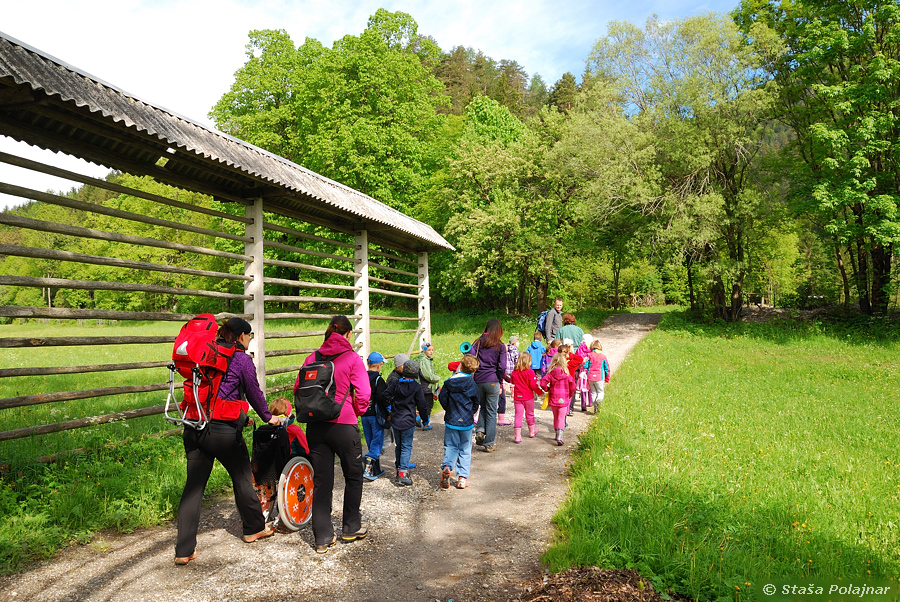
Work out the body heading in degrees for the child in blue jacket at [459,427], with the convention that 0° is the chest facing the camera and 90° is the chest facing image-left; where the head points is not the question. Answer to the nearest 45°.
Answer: approximately 180°

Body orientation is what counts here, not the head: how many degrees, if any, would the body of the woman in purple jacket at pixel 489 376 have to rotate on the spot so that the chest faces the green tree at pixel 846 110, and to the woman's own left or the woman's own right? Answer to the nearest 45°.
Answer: approximately 45° to the woman's own right

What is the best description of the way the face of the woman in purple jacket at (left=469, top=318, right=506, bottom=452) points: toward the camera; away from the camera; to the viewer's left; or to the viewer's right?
away from the camera

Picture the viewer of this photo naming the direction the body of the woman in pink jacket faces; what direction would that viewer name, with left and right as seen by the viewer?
facing away from the viewer and to the right of the viewer

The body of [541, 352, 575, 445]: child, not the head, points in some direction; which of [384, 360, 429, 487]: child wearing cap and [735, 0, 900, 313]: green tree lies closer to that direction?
the green tree

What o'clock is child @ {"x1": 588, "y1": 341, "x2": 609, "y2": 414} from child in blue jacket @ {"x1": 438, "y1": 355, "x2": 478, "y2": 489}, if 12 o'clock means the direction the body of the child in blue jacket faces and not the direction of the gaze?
The child is roughly at 1 o'clock from the child in blue jacket.

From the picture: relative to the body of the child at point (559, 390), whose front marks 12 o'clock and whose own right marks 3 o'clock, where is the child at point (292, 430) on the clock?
the child at point (292, 430) is roughly at 7 o'clock from the child at point (559, 390).

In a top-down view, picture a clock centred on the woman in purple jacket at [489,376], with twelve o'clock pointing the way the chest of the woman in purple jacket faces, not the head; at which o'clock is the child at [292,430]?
The child is roughly at 7 o'clock from the woman in purple jacket.

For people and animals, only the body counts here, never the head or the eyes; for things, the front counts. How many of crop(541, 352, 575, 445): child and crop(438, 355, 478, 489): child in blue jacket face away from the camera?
2

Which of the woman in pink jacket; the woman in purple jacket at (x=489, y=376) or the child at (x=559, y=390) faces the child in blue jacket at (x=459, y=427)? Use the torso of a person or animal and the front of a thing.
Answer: the woman in pink jacket

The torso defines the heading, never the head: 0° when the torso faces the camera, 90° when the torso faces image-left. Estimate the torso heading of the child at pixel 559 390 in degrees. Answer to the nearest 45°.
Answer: approximately 180°

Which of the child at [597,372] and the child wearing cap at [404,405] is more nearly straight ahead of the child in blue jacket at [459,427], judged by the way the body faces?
the child

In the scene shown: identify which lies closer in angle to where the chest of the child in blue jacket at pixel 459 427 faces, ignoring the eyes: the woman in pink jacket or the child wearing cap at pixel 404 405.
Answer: the child wearing cap

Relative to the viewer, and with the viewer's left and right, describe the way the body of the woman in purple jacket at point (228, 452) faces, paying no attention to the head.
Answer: facing away from the viewer and to the right of the viewer

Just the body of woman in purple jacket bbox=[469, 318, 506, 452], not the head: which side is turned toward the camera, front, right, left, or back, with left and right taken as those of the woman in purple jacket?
back
